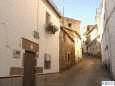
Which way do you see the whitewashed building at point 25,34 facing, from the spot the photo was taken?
facing the viewer and to the right of the viewer
